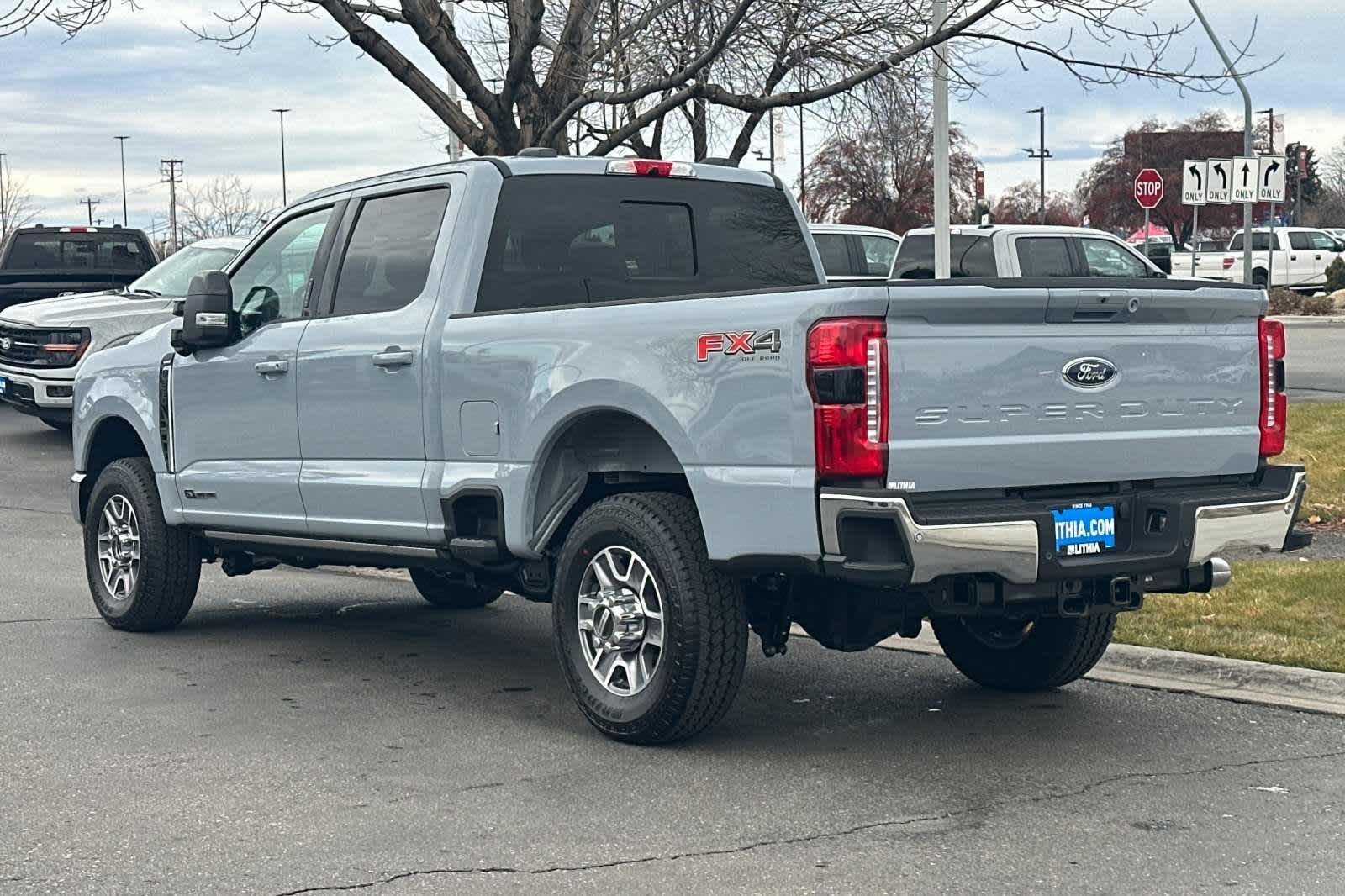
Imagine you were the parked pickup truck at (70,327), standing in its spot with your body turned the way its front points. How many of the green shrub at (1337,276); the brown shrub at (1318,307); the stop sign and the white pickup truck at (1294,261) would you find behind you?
4

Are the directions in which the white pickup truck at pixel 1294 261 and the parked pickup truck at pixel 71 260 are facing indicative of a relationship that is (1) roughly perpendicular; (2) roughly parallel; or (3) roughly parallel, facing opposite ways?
roughly perpendicular

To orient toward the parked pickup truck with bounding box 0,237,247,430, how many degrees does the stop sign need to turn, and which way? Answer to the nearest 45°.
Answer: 0° — it already faces it

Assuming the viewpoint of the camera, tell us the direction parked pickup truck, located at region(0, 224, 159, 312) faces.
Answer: facing away from the viewer

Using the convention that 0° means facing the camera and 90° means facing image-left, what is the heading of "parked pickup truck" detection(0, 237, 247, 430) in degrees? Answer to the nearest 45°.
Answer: approximately 45°

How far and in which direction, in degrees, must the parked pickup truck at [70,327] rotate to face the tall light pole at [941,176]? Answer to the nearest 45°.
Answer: approximately 135° to its left

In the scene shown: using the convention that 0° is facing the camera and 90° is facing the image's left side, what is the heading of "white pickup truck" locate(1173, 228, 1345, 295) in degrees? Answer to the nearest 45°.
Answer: approximately 225°

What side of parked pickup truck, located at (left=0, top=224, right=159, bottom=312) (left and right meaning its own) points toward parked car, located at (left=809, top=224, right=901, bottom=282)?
right

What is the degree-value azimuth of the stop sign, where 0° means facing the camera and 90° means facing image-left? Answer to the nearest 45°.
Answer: approximately 45°

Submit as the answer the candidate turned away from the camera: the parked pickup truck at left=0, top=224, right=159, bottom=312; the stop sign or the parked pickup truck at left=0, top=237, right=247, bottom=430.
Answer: the parked pickup truck at left=0, top=224, right=159, bottom=312

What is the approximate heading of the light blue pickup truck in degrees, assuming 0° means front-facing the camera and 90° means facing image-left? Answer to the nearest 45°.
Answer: approximately 135°

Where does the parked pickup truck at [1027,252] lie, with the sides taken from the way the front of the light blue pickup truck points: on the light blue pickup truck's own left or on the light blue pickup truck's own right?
on the light blue pickup truck's own right

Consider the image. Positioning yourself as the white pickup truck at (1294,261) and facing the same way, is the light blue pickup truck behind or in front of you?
behind

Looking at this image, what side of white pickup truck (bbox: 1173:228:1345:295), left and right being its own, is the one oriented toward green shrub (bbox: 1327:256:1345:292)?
right
